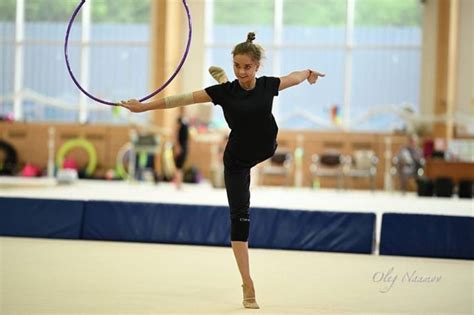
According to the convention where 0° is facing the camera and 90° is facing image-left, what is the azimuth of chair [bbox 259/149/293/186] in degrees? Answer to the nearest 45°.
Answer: approximately 45°

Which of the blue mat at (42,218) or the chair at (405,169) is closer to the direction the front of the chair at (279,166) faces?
the blue mat

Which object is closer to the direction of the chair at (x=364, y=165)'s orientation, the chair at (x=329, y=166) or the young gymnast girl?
the young gymnast girl

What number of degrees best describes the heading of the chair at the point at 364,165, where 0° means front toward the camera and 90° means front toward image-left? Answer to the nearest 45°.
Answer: approximately 45°

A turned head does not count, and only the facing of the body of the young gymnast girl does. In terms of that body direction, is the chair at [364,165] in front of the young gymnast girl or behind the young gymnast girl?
behind

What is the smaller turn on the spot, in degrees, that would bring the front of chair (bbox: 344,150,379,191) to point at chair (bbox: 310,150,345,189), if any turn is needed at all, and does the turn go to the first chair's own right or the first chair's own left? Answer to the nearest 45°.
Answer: approximately 90° to the first chair's own right

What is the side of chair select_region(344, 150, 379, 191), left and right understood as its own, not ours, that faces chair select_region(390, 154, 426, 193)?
left

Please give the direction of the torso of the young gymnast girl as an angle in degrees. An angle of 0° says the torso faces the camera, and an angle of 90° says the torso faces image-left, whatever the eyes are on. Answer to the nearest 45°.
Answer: approximately 0°

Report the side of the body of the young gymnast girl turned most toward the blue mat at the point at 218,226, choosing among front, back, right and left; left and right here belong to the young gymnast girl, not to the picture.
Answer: back
